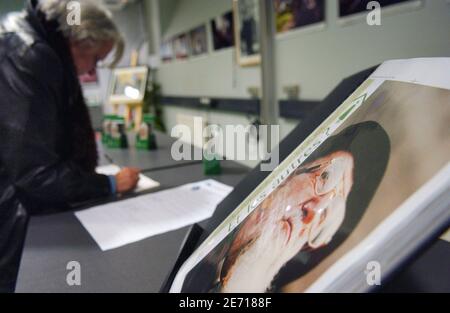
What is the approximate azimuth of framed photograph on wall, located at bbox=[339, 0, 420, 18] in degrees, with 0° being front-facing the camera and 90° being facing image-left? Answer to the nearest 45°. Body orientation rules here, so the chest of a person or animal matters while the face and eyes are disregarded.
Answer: approximately 45°

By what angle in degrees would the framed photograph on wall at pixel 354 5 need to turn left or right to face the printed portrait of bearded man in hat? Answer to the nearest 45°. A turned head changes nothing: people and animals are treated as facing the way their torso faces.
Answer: approximately 45° to its left

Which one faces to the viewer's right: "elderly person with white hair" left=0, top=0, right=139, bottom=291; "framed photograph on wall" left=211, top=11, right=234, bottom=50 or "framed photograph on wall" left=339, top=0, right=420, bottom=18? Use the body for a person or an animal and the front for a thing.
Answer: the elderly person with white hair

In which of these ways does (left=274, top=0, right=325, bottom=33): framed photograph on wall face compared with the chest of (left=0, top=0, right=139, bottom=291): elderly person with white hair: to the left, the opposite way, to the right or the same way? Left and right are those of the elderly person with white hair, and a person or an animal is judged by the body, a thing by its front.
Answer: the opposite way

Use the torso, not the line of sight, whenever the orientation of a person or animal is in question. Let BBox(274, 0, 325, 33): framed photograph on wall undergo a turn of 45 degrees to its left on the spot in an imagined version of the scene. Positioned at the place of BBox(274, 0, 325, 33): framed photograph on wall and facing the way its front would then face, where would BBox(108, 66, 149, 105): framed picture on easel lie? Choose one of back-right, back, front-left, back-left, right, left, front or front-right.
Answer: back-right

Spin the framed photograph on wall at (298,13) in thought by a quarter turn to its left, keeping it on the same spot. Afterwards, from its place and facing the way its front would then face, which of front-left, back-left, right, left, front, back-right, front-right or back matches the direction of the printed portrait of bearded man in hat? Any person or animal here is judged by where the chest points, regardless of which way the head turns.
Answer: front-right

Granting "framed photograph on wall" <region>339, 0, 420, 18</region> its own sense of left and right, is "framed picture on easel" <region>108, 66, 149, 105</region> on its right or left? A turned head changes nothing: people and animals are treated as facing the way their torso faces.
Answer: on its right

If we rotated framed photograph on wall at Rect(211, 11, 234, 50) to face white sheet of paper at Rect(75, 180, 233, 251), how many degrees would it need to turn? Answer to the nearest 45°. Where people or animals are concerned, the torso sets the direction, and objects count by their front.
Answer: approximately 45° to its left

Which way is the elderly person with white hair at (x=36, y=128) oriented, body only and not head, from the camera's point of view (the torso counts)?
to the viewer's right

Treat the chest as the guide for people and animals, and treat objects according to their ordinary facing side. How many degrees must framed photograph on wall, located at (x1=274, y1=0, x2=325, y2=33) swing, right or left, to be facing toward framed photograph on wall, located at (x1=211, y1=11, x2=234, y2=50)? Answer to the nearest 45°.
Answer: approximately 90° to its right
